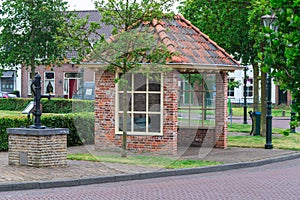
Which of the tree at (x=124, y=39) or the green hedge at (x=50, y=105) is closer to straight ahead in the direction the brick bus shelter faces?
the tree

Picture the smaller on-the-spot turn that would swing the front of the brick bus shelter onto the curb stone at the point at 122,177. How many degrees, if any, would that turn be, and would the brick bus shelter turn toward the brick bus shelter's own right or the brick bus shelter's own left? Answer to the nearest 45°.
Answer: approximately 45° to the brick bus shelter's own right

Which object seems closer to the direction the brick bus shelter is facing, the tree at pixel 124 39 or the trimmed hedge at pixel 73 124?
the tree
